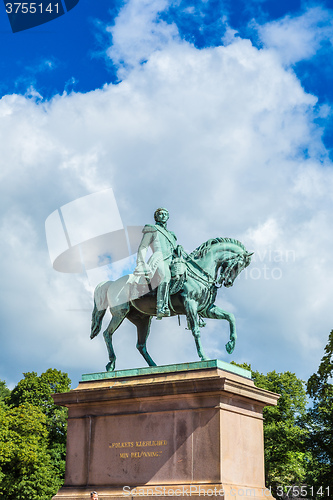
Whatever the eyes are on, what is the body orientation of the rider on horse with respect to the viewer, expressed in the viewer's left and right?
facing the viewer and to the right of the viewer

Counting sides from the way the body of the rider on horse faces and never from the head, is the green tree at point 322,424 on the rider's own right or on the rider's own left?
on the rider's own left
